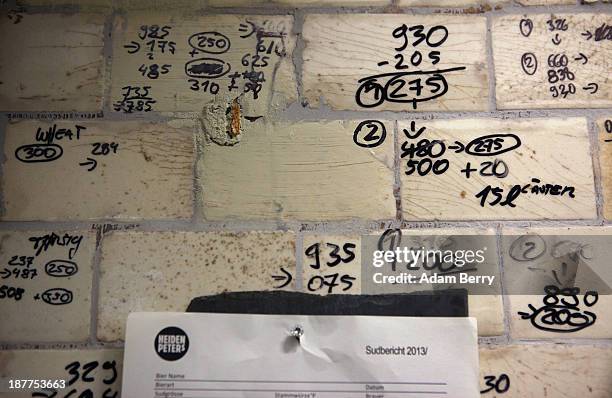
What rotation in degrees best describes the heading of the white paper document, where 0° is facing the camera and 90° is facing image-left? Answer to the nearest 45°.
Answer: approximately 0°
